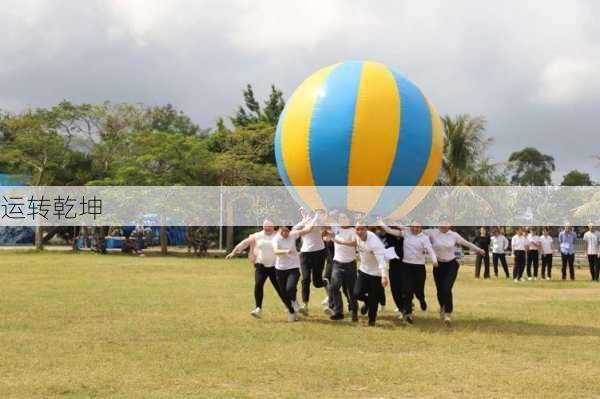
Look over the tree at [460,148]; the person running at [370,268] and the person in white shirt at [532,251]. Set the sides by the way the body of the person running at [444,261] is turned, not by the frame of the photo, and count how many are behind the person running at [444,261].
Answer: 2

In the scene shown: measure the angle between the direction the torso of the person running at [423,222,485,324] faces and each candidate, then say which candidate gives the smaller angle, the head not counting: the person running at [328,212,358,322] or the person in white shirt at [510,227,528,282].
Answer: the person running

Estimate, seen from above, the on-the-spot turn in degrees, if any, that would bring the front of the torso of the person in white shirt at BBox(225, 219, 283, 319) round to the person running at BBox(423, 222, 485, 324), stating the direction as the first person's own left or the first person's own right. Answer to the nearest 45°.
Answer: approximately 90° to the first person's own left

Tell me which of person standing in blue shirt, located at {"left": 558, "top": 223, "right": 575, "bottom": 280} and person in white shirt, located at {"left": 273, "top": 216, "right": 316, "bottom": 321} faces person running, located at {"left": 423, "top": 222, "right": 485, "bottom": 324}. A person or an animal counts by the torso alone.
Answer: person standing in blue shirt, located at {"left": 558, "top": 223, "right": 575, "bottom": 280}

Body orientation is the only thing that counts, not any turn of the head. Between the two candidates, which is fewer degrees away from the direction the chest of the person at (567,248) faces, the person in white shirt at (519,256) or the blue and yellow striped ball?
the blue and yellow striped ball

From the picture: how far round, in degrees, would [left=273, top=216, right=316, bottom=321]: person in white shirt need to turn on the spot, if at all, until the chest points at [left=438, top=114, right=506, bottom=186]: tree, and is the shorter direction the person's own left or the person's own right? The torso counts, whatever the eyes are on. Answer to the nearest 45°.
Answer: approximately 180°

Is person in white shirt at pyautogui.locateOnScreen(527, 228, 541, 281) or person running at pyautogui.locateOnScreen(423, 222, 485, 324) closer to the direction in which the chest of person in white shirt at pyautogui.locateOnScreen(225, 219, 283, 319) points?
the person running

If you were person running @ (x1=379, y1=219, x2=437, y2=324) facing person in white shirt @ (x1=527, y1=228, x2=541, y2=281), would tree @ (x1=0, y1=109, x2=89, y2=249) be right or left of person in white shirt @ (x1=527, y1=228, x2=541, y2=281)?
left

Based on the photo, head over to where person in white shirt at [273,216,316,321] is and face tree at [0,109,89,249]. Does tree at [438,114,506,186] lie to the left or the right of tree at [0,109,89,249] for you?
right

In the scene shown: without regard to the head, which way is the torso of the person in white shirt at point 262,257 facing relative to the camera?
toward the camera

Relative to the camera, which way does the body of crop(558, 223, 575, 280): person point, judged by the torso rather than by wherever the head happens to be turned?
toward the camera

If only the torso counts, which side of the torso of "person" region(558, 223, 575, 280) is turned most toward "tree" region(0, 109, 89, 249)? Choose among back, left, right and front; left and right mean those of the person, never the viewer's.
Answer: right

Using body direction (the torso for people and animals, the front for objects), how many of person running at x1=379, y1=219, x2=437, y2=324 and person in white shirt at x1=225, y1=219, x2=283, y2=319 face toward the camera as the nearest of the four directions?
2

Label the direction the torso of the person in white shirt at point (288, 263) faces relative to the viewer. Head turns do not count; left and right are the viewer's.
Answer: facing the viewer
